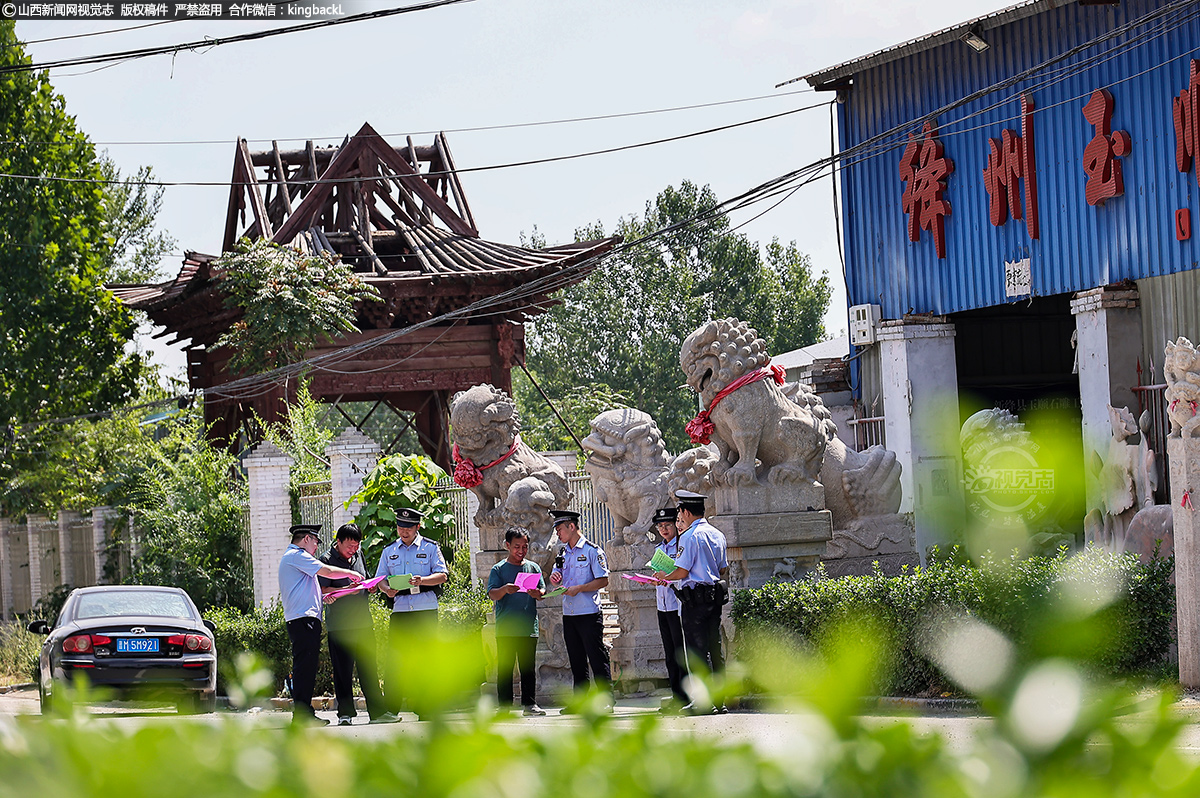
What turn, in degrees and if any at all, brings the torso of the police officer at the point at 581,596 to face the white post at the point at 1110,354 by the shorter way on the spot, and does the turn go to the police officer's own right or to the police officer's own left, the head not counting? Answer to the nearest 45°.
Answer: approximately 180°

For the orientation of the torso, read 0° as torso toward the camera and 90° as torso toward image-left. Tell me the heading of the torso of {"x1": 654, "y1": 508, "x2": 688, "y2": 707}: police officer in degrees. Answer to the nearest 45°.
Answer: approximately 45°

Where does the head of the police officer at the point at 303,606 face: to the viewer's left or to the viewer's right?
to the viewer's right

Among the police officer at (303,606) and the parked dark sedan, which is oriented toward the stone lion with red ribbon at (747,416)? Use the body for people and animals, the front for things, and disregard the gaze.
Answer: the police officer

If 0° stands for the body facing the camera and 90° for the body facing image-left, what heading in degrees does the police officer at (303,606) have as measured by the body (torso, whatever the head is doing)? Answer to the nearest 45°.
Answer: approximately 270°

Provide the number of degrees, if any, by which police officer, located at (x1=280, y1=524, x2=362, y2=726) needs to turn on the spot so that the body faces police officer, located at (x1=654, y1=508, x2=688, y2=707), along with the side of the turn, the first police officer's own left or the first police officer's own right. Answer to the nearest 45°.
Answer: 0° — they already face them

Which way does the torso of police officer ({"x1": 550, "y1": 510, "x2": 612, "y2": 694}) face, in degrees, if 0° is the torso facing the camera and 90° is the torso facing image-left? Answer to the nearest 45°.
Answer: approximately 45°

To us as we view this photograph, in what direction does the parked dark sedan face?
facing away from the viewer

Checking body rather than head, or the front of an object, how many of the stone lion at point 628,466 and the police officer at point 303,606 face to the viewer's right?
1

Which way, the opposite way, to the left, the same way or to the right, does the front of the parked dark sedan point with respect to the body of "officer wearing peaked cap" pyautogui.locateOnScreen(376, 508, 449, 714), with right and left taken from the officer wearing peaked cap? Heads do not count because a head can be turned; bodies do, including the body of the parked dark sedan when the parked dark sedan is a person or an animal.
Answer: the opposite way

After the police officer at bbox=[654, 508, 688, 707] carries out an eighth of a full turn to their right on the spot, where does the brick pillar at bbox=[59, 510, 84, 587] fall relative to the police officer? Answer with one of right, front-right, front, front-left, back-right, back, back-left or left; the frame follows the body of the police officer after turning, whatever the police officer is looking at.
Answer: front-right

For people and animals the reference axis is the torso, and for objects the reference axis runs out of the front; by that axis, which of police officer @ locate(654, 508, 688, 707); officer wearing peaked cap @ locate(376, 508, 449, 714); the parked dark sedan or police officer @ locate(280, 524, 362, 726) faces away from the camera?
the parked dark sedan

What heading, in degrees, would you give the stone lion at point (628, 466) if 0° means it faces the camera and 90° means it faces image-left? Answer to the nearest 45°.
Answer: approximately 45°

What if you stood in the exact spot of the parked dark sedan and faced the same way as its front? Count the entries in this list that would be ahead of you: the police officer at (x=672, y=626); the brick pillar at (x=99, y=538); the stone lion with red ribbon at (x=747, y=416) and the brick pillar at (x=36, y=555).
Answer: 2

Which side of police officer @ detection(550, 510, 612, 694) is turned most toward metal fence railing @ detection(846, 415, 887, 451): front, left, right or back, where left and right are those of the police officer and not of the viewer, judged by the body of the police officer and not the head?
back
